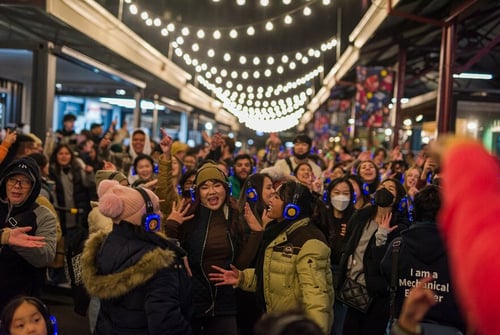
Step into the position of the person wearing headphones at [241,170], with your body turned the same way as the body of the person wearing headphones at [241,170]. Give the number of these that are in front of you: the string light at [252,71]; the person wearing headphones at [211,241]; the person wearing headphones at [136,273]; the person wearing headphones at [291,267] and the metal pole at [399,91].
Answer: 3

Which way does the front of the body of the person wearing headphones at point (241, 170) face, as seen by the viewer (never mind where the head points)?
toward the camera

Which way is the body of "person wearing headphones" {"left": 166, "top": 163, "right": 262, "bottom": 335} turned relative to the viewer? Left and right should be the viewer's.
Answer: facing the viewer

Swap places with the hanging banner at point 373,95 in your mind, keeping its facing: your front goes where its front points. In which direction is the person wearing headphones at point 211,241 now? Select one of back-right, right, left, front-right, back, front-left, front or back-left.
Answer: front

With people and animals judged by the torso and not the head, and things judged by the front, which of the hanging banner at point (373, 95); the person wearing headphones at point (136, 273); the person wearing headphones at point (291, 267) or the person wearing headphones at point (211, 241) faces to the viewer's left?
the person wearing headphones at point (291, 267)

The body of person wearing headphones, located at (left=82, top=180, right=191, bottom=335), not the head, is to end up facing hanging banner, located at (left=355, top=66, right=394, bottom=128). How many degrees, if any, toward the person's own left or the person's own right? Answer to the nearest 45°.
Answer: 0° — they already face it

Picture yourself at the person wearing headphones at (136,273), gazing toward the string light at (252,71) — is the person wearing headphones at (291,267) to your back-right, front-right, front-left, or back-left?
front-right

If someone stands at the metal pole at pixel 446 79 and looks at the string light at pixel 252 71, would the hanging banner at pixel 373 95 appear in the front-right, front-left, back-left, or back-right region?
front-right

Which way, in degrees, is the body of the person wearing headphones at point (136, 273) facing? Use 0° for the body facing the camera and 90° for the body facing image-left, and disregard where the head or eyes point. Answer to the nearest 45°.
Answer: approximately 225°

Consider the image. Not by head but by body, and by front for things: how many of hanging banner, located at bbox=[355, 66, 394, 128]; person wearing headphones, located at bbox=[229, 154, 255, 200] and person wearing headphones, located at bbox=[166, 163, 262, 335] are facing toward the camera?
3

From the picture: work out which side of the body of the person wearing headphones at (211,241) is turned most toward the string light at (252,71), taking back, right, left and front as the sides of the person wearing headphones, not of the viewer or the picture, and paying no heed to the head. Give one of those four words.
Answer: back

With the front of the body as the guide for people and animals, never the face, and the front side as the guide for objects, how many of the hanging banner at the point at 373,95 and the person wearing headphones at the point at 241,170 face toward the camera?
2
